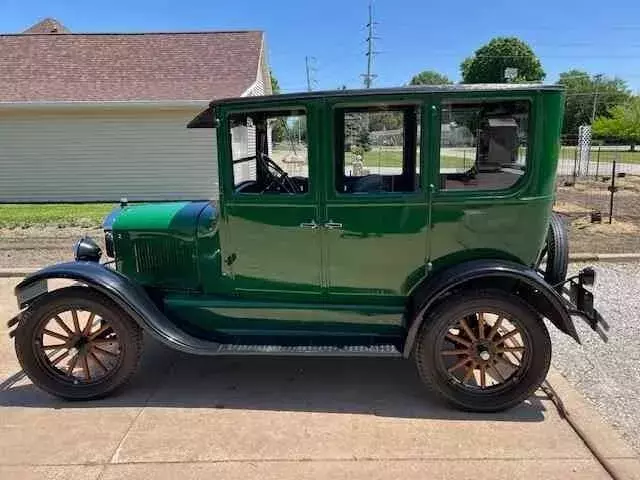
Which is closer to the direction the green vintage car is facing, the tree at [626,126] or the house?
the house

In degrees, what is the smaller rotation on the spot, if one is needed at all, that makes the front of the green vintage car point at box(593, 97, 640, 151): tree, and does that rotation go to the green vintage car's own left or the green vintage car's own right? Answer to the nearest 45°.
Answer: approximately 135° to the green vintage car's own right

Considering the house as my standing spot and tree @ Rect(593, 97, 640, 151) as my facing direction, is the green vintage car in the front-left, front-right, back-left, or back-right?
back-right

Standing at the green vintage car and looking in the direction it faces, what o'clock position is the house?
The house is roughly at 2 o'clock from the green vintage car.

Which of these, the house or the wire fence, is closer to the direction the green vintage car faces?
the house

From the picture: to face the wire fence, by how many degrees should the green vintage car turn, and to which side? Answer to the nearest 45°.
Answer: approximately 135° to its right

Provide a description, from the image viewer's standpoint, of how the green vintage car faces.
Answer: facing to the left of the viewer
